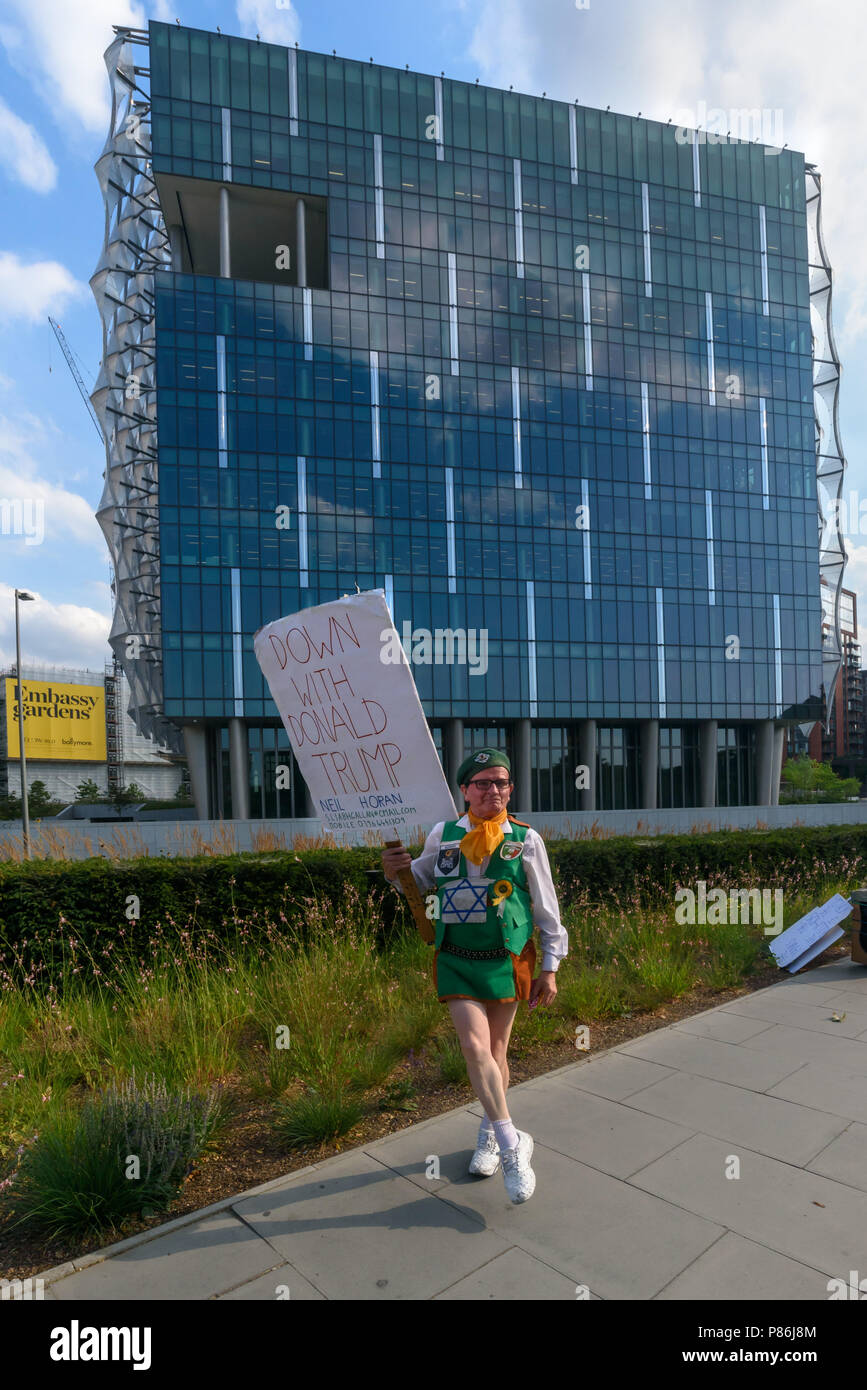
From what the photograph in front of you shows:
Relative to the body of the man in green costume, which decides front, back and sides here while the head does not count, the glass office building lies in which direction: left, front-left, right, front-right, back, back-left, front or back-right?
back

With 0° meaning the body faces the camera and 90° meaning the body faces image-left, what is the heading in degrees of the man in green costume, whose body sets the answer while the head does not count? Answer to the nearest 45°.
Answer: approximately 0°

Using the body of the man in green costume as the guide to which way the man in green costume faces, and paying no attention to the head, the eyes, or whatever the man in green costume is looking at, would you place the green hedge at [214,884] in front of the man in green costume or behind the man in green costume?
behind

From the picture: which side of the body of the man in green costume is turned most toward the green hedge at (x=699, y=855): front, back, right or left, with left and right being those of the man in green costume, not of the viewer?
back
